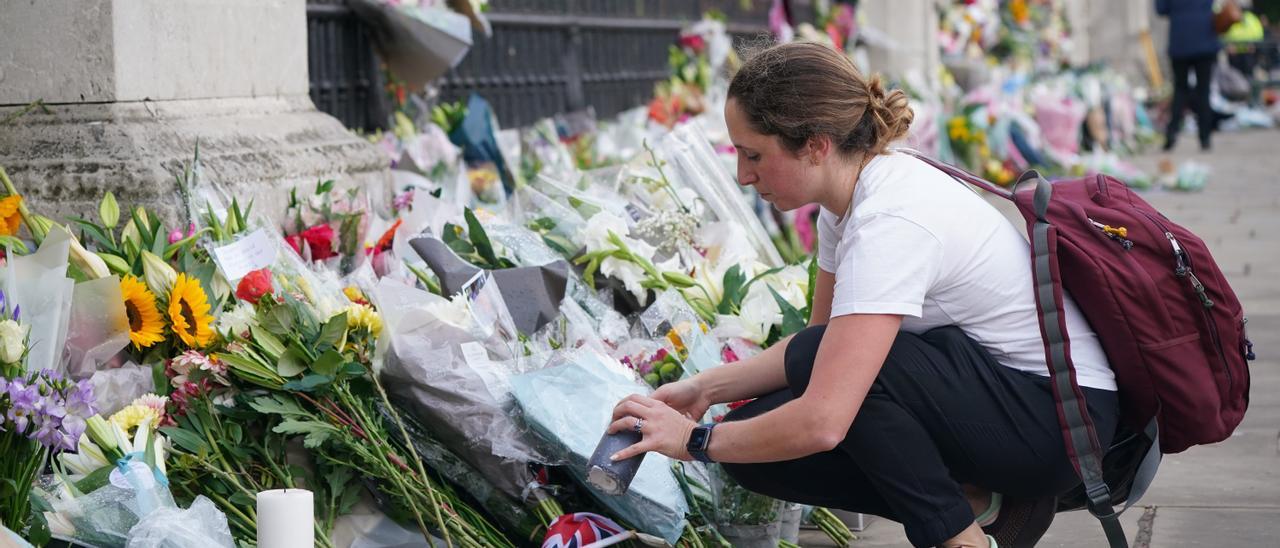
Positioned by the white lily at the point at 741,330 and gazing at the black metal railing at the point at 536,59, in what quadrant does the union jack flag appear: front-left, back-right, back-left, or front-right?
back-left

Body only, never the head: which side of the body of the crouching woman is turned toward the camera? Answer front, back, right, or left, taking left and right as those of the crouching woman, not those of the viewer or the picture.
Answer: left

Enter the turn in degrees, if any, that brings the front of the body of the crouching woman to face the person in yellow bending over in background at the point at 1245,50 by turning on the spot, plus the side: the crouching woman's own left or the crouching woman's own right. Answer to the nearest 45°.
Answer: approximately 90° to the crouching woman's own right

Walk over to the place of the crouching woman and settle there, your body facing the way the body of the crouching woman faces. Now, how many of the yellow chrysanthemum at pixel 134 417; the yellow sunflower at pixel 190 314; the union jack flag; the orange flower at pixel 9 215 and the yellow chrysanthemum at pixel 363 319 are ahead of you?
5

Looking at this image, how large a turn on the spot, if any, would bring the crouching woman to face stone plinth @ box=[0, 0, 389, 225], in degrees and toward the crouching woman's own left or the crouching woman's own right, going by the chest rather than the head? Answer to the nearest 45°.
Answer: approximately 45° to the crouching woman's own right

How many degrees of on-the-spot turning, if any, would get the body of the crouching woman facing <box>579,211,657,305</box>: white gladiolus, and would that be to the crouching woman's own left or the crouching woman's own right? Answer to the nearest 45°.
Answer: approximately 45° to the crouching woman's own right

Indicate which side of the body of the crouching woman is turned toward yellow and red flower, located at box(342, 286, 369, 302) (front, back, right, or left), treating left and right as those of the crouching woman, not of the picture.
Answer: front

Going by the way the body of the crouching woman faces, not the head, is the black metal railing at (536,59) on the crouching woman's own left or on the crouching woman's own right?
on the crouching woman's own right

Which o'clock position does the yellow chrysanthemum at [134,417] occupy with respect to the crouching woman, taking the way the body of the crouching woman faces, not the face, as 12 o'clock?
The yellow chrysanthemum is roughly at 12 o'clock from the crouching woman.

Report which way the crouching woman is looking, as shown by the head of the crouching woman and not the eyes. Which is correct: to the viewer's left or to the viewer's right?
to the viewer's left

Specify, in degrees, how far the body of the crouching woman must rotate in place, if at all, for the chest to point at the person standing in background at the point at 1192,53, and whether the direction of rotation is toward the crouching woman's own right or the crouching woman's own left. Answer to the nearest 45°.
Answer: approximately 90° to the crouching woman's own right

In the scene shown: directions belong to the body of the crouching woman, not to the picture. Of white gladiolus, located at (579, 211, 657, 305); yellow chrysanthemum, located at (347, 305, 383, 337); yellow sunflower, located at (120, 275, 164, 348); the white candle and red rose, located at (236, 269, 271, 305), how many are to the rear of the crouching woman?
0

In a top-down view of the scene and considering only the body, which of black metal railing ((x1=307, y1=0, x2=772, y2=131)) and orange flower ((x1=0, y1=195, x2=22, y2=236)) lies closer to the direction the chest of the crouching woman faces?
the orange flower

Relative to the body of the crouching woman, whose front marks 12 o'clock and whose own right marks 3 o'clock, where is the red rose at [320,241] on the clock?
The red rose is roughly at 1 o'clock from the crouching woman.

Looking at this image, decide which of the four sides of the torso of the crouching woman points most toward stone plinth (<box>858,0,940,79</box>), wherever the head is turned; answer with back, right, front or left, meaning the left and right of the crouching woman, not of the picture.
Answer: right

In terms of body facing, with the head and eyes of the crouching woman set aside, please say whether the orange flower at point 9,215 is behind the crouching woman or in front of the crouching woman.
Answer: in front

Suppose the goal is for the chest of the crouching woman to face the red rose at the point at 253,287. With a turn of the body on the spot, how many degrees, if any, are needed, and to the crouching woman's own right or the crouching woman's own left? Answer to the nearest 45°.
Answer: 0° — they already face it

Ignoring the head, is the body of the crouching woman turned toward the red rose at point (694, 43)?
no
